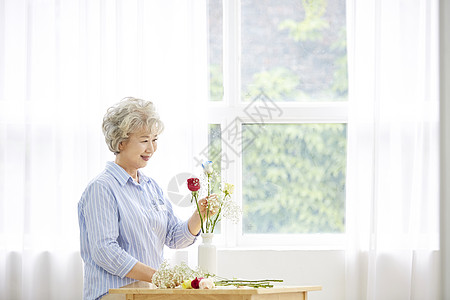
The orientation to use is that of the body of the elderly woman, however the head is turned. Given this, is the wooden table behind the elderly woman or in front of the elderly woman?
in front

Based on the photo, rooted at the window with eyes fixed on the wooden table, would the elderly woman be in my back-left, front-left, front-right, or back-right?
front-right

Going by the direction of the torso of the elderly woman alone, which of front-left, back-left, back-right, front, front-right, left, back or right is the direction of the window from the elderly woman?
left

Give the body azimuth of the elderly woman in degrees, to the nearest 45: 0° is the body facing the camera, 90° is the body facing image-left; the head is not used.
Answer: approximately 315°
